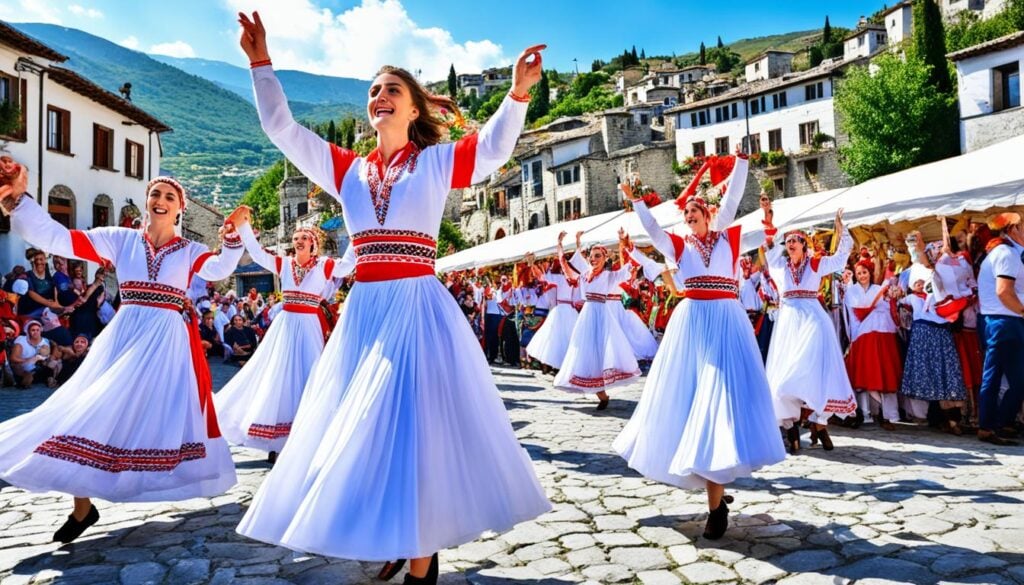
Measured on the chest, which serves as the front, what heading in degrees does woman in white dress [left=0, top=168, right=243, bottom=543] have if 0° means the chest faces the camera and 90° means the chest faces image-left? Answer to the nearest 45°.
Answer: approximately 0°

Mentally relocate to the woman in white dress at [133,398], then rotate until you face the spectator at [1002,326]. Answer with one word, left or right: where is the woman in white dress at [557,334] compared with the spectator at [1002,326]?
left

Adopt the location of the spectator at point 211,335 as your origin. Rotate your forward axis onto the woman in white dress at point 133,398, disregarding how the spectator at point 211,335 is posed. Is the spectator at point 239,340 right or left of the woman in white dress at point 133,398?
left

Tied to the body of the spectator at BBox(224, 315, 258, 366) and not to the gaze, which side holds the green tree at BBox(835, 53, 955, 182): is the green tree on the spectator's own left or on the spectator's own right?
on the spectator's own left

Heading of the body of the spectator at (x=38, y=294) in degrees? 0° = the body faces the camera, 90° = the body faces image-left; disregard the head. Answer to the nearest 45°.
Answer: approximately 315°

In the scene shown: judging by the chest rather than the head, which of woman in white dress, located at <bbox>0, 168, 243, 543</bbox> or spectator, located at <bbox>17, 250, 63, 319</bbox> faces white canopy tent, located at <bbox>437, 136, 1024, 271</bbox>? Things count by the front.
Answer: the spectator

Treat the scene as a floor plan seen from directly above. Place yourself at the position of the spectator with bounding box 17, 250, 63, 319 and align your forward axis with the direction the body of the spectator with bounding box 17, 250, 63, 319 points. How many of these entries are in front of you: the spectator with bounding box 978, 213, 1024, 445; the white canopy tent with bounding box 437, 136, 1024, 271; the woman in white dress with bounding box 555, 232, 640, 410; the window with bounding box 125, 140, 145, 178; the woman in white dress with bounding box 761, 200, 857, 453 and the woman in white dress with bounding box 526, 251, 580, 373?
5

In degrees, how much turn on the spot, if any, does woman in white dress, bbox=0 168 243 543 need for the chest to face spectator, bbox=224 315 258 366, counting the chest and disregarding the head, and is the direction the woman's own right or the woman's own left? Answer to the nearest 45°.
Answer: approximately 180°

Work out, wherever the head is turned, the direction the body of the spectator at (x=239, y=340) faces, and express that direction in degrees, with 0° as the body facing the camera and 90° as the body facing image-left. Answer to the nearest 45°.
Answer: approximately 0°
